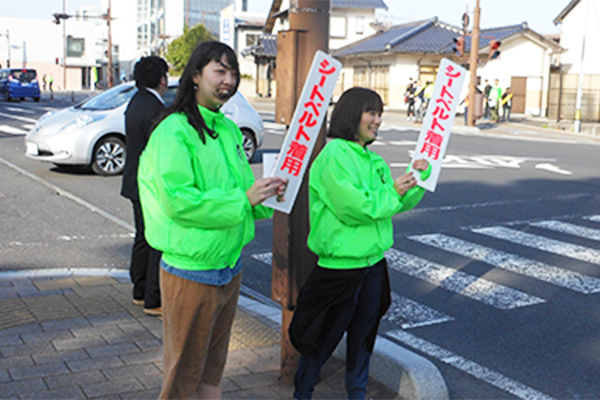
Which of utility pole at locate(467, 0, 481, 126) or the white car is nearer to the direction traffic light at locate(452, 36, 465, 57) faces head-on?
the white car

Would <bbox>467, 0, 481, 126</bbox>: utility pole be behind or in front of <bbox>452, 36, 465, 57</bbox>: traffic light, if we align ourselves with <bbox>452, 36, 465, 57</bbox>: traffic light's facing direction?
behind

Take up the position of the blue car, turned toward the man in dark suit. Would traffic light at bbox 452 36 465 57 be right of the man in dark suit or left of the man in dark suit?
left

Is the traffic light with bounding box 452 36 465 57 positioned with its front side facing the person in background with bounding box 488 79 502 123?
no

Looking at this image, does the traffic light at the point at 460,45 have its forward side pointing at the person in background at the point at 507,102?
no

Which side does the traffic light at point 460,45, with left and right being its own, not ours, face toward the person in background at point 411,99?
right
